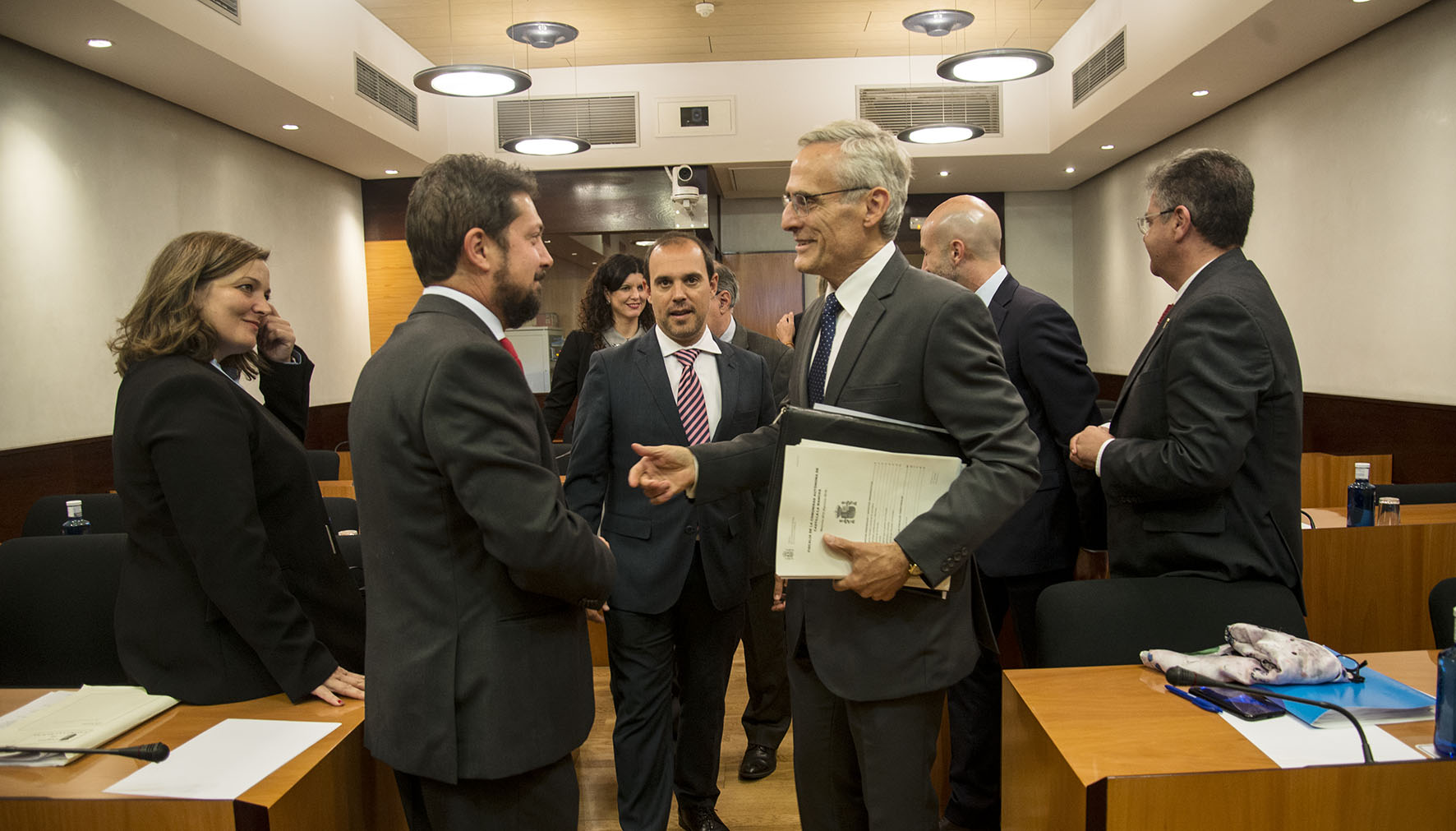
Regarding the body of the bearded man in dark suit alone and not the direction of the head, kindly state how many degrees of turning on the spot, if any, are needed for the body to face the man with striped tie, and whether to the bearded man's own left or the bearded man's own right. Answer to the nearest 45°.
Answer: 0° — they already face them

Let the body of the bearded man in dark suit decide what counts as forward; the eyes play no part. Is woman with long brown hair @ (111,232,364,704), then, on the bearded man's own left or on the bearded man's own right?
on the bearded man's own left

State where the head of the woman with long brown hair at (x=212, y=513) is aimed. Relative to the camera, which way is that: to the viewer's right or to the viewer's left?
to the viewer's right

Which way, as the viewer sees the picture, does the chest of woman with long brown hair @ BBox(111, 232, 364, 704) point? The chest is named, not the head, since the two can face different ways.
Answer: to the viewer's right

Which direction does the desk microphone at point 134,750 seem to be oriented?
to the viewer's right

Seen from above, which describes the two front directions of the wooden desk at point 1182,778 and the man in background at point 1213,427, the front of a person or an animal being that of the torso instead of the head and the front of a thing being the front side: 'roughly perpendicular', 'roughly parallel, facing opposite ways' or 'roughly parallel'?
roughly perpendicular

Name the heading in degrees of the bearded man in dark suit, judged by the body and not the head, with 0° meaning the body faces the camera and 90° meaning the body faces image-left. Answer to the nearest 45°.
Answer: approximately 225°

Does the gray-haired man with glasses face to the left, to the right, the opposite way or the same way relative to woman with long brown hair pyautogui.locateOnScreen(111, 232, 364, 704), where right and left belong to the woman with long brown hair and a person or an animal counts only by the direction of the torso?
the opposite way
